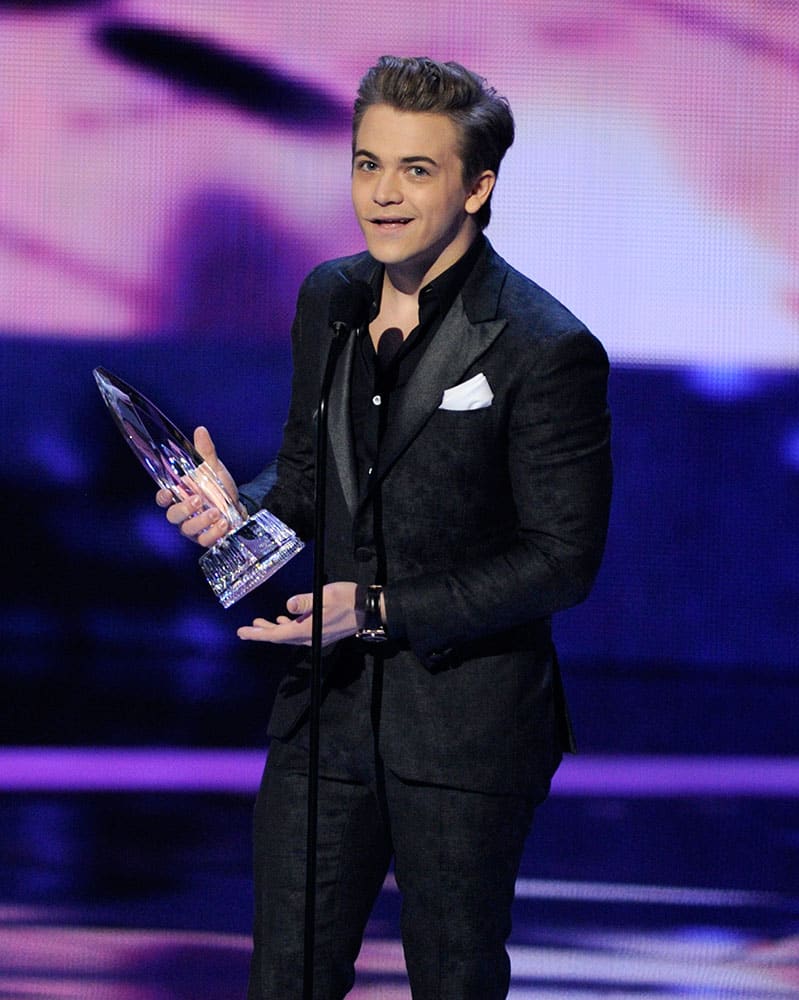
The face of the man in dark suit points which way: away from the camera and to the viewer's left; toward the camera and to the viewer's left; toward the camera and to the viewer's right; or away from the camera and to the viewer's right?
toward the camera and to the viewer's left

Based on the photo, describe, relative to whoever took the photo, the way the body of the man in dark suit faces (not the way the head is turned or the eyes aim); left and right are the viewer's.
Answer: facing the viewer and to the left of the viewer
